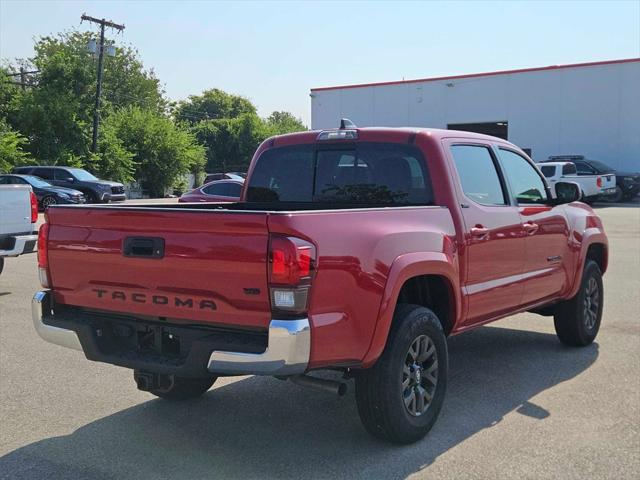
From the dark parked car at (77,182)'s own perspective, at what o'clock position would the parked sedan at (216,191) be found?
The parked sedan is roughly at 1 o'clock from the dark parked car.

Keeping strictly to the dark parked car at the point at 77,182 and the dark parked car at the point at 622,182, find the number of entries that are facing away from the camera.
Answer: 0

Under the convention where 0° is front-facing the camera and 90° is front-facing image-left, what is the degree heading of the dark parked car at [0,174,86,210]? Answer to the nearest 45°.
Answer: approximately 315°

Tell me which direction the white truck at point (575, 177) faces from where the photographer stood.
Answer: facing away from the viewer and to the left of the viewer

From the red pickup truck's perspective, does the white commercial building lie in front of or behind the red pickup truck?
in front

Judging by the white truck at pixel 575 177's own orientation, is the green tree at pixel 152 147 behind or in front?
in front

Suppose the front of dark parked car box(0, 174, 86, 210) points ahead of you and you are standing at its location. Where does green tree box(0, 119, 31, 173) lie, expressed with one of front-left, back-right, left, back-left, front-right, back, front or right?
back-left
